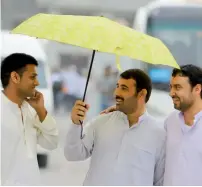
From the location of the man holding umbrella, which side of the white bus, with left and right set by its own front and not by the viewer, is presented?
front

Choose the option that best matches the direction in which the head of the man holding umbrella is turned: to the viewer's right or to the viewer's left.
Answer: to the viewer's left

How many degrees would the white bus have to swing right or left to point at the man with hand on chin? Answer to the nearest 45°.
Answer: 0° — it already faces them

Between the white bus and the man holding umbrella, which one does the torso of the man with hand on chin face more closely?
the man holding umbrella

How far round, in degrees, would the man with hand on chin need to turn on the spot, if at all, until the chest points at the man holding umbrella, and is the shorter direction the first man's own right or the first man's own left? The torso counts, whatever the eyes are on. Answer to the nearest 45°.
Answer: approximately 45° to the first man's own left

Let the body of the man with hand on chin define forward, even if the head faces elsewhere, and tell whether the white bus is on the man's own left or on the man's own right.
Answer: on the man's own left

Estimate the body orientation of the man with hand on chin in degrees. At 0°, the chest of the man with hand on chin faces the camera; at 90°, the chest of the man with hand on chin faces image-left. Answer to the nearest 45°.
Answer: approximately 315°

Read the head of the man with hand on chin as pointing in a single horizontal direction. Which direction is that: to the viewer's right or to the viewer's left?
to the viewer's right

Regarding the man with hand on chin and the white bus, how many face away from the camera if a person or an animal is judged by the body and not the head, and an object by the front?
0

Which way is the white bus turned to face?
toward the camera
